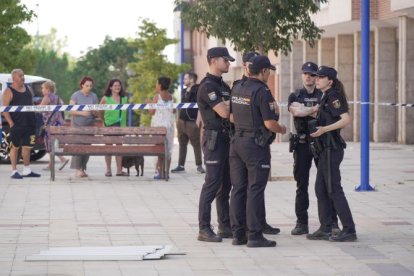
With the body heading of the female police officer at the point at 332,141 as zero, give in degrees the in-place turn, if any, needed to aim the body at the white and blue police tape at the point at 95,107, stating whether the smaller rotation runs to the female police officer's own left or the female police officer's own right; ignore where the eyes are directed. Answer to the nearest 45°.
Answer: approximately 45° to the female police officer's own right

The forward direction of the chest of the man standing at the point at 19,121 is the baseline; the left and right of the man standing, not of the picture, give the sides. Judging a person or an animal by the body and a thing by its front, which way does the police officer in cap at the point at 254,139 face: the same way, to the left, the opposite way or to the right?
to the left

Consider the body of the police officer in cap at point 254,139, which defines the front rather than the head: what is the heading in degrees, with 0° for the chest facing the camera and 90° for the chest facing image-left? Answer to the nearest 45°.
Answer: approximately 225°

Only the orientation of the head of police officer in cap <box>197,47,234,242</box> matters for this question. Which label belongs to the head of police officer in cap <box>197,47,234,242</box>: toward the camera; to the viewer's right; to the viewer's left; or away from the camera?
to the viewer's right

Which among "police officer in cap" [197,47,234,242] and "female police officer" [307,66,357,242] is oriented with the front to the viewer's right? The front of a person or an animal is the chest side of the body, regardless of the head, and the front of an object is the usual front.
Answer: the police officer in cap

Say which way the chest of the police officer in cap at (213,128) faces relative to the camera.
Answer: to the viewer's right

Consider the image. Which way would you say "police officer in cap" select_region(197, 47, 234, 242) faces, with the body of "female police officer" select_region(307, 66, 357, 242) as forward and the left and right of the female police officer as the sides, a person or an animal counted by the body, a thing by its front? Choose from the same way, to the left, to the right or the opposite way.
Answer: the opposite way

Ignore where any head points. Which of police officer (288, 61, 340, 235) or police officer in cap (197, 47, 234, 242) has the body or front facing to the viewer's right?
the police officer in cap

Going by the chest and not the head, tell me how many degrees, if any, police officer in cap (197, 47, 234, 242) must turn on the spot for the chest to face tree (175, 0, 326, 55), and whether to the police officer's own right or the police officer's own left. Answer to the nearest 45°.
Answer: approximately 90° to the police officer's own left

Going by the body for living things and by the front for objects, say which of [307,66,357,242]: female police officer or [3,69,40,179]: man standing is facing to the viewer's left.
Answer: the female police officer

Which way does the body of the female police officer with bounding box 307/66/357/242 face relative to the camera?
to the viewer's left

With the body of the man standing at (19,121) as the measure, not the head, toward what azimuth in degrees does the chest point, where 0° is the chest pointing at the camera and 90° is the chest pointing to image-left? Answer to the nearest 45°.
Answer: approximately 315°
